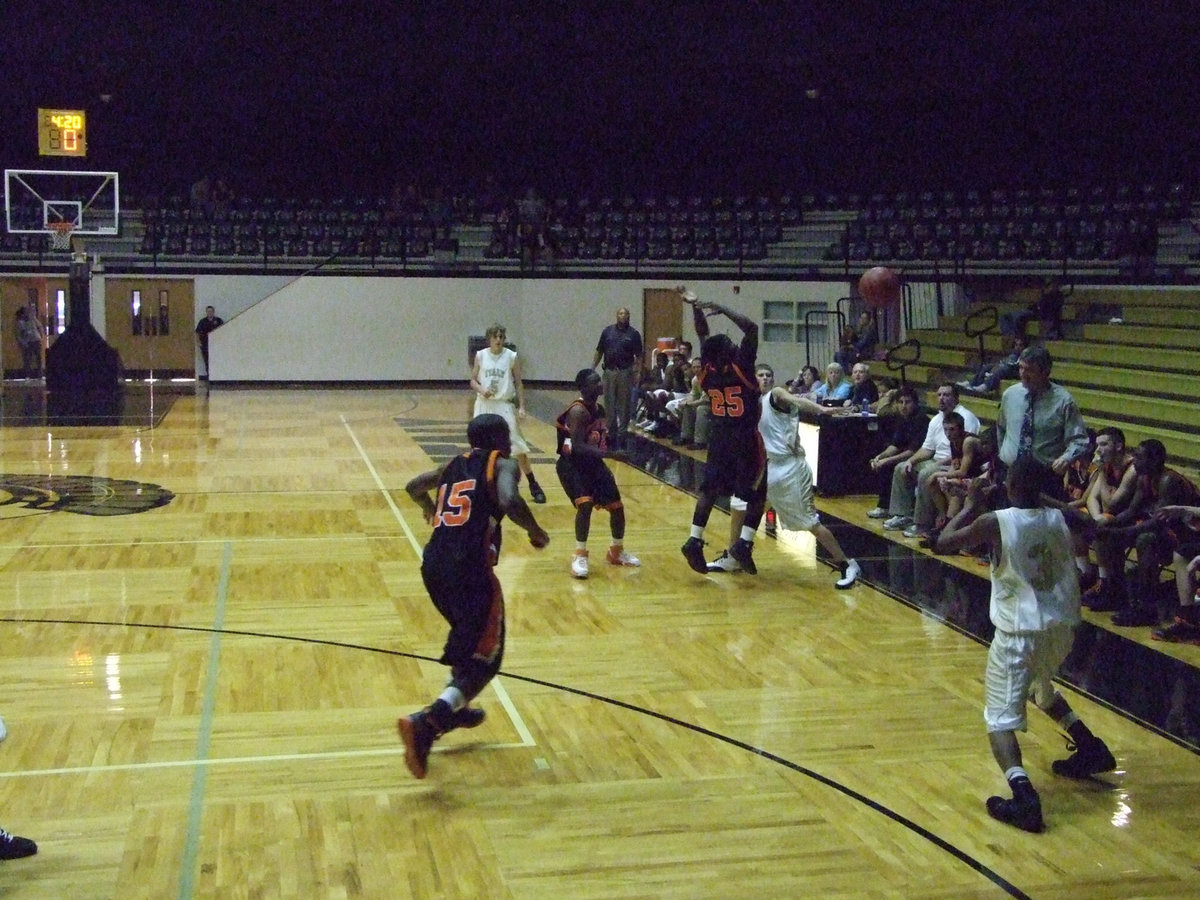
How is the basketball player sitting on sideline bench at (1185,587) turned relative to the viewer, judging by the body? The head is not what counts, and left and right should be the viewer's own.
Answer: facing to the left of the viewer

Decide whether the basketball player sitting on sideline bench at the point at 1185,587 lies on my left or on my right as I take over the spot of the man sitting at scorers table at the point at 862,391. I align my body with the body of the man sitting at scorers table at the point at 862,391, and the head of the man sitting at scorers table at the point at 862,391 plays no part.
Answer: on my left

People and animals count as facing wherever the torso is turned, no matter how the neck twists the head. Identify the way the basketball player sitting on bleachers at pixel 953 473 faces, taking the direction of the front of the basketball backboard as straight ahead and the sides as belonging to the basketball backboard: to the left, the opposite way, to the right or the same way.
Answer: to the right

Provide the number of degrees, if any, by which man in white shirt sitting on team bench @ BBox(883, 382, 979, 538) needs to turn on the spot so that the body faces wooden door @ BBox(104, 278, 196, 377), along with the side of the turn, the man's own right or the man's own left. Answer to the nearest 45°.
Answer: approximately 90° to the man's own right

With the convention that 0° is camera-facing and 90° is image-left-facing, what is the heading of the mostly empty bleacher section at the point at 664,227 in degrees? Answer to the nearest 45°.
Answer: approximately 0°

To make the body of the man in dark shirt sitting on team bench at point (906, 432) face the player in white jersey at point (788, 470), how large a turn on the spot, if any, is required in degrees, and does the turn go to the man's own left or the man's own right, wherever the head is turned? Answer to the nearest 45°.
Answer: approximately 45° to the man's own left

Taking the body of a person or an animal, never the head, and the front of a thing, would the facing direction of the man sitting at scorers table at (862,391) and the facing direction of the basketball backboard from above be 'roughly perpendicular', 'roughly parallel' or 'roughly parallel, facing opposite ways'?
roughly perpendicular

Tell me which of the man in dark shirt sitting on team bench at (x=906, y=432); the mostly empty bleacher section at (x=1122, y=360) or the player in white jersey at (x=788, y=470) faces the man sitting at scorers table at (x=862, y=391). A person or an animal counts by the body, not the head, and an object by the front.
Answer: the mostly empty bleacher section
